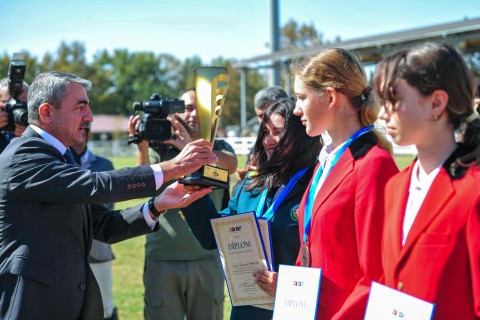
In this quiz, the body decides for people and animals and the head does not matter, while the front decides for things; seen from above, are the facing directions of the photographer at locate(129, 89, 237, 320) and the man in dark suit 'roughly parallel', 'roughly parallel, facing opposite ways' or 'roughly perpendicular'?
roughly perpendicular

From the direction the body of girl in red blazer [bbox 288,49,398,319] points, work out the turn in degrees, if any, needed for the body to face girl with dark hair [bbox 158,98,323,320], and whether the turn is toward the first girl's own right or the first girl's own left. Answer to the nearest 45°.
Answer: approximately 45° to the first girl's own right

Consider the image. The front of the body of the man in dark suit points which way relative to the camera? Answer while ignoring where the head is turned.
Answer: to the viewer's right

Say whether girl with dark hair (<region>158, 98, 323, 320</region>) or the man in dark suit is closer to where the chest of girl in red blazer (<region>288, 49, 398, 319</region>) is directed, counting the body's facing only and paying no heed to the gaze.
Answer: the man in dark suit

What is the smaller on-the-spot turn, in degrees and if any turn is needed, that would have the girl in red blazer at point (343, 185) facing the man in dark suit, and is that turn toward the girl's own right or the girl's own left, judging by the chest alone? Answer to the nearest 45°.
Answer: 0° — they already face them

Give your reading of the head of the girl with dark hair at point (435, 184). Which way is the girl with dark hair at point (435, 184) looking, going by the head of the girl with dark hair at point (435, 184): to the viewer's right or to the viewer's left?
to the viewer's left

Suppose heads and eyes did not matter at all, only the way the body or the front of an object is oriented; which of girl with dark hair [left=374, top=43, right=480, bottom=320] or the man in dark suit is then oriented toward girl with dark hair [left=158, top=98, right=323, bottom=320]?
the man in dark suit

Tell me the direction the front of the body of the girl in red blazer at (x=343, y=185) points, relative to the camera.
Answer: to the viewer's left

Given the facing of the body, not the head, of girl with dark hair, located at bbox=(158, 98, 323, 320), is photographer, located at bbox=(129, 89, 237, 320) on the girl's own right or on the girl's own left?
on the girl's own right
